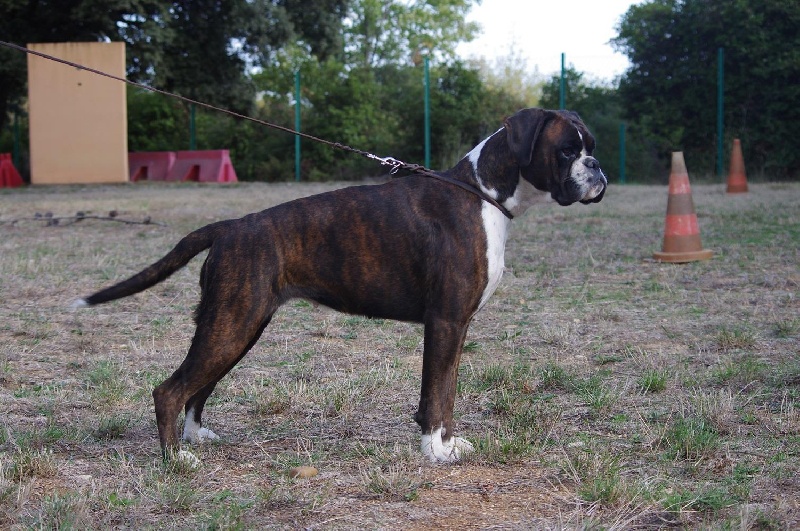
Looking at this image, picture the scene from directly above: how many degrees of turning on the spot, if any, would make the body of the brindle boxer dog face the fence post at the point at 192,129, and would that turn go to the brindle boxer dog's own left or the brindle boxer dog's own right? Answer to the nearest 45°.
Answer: approximately 90° to the brindle boxer dog's own left

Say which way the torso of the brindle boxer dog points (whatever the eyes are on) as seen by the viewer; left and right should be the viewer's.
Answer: facing to the right of the viewer

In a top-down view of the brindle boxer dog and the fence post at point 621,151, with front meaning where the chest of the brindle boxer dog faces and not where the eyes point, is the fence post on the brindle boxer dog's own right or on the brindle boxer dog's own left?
on the brindle boxer dog's own left

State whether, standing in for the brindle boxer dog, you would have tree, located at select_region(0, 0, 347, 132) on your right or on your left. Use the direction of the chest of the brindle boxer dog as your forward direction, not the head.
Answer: on your left

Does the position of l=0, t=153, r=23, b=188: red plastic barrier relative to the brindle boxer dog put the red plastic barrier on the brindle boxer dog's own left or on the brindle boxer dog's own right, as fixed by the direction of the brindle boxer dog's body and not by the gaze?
on the brindle boxer dog's own left

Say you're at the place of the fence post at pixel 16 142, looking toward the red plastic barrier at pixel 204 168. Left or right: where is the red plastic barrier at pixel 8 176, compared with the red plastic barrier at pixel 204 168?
right

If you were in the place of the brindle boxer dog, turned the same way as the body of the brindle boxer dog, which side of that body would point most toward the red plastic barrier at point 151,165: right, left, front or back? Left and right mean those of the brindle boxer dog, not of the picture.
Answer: left
